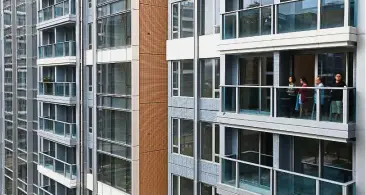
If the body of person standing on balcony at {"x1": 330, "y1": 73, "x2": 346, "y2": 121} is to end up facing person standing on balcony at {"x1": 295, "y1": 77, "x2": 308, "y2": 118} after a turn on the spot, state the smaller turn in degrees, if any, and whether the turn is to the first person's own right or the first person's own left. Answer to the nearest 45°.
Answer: approximately 135° to the first person's own right

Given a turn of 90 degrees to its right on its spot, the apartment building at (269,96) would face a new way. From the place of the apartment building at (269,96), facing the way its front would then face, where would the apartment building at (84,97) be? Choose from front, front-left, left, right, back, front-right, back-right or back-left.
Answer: front

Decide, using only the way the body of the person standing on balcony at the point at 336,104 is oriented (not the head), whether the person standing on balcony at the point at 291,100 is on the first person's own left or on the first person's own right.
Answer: on the first person's own right

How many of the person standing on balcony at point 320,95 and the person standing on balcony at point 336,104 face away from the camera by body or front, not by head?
0

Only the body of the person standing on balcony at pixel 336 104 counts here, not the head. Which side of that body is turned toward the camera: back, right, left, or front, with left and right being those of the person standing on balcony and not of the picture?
front

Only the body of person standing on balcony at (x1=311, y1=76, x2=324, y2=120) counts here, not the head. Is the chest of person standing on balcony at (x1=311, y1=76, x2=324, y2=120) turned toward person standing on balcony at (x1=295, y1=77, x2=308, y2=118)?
yes

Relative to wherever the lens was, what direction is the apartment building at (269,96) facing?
facing the viewer and to the left of the viewer

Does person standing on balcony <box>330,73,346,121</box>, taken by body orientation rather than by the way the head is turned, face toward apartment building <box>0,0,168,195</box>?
no

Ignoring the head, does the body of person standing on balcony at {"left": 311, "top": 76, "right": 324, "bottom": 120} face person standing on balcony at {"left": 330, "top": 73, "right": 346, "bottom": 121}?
no
